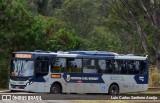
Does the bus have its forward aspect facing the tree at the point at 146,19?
no

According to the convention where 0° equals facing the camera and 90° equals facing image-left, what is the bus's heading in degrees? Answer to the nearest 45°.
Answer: approximately 45°

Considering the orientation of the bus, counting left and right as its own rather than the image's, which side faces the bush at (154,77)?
back
